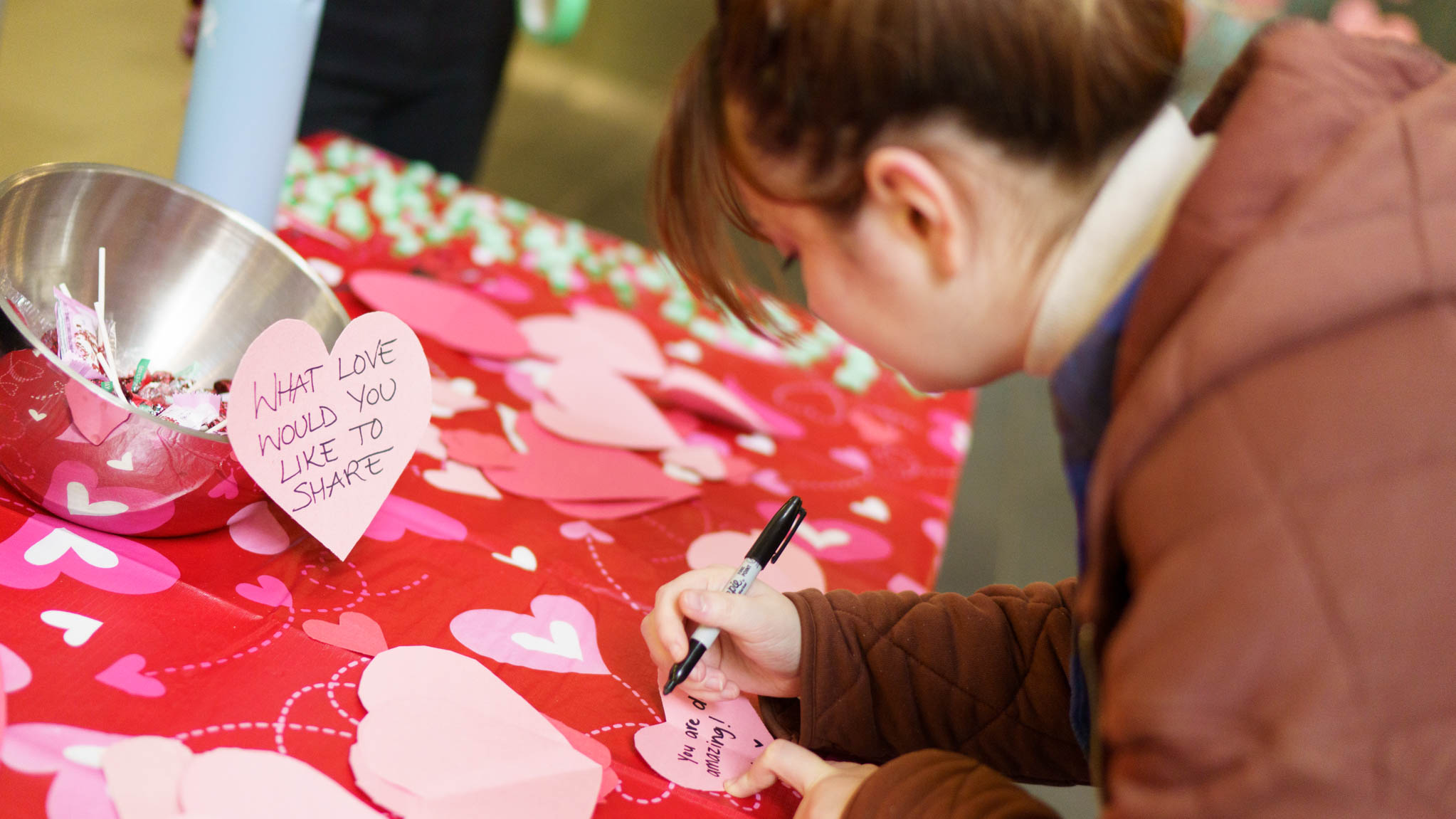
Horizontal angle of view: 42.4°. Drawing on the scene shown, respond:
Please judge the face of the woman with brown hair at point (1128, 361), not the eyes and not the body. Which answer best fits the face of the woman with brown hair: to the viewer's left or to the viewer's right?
to the viewer's left

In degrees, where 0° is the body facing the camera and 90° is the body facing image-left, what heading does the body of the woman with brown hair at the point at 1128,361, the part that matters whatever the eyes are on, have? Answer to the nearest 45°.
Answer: approximately 90°

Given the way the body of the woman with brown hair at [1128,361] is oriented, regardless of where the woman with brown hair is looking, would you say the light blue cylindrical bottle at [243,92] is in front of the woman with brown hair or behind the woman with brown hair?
in front

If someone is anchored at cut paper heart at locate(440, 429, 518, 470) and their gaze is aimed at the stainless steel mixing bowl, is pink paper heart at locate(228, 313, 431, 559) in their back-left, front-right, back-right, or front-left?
front-left
